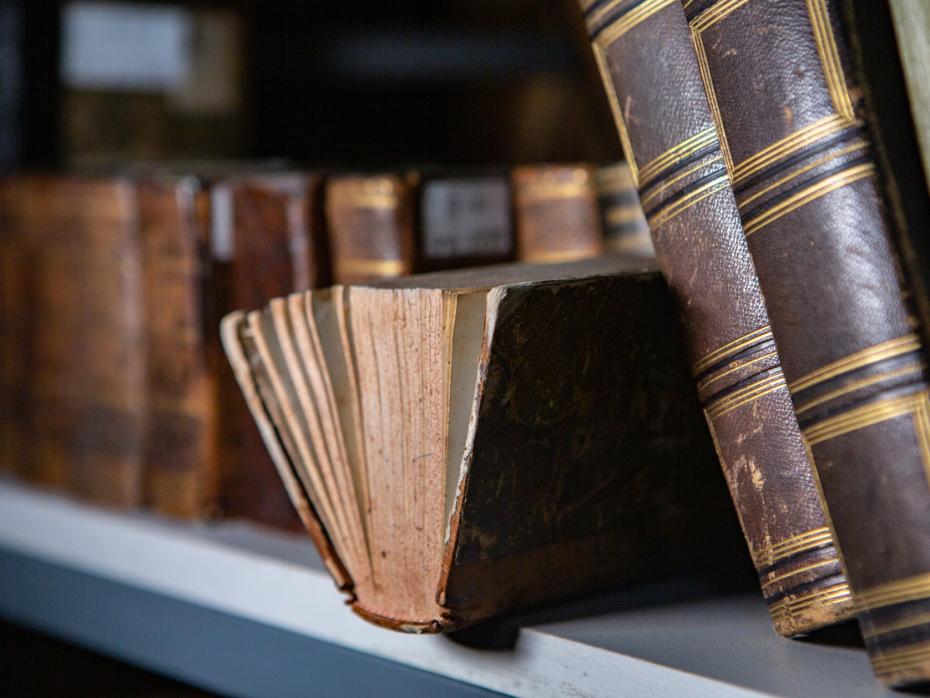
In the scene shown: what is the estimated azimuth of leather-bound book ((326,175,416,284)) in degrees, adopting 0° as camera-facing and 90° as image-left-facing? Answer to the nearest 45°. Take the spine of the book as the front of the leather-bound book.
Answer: approximately 0°

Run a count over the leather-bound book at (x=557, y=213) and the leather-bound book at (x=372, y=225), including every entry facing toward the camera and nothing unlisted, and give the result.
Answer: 2
